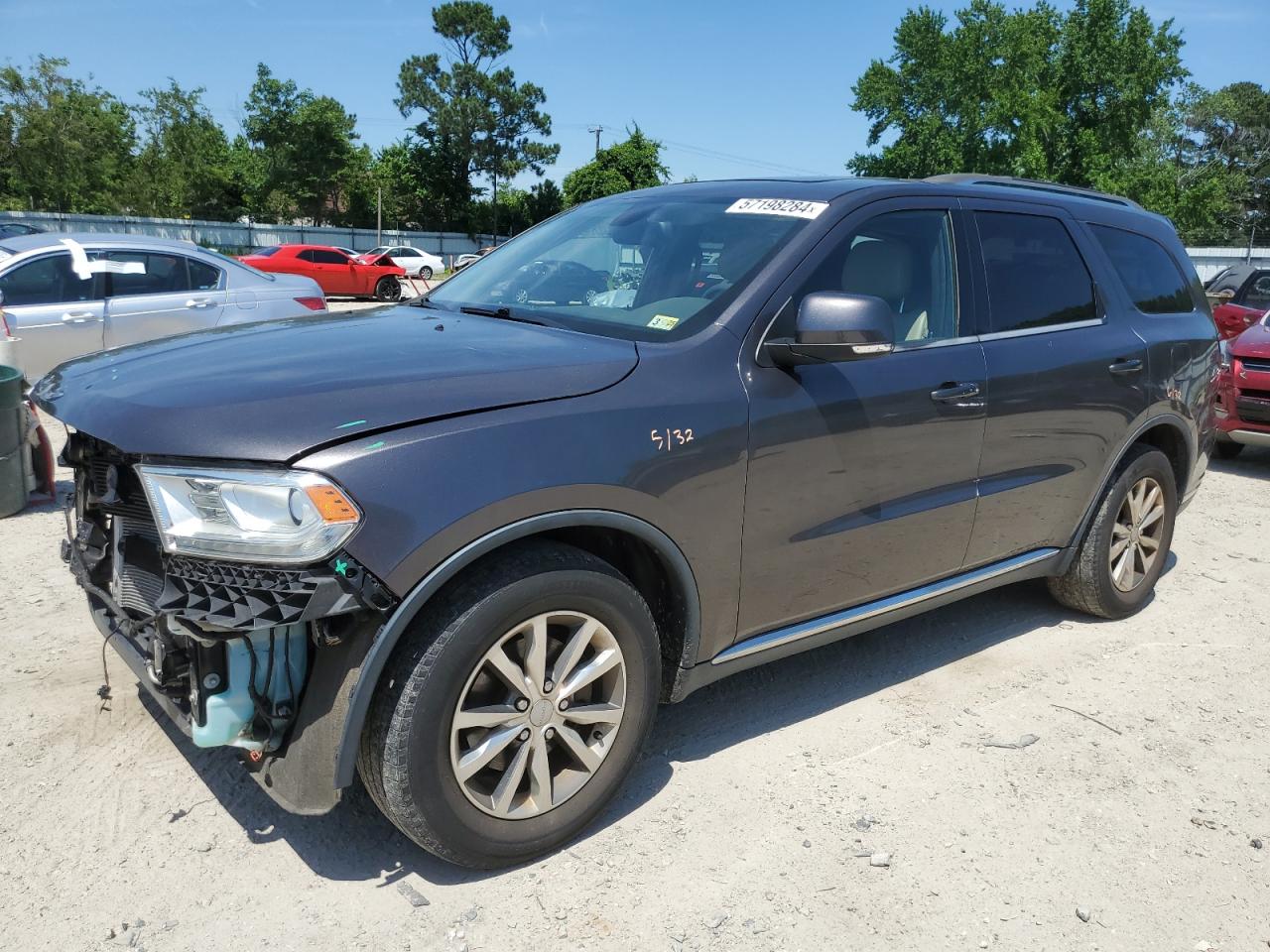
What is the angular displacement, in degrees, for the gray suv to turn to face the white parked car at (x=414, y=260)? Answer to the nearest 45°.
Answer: approximately 135° to its right

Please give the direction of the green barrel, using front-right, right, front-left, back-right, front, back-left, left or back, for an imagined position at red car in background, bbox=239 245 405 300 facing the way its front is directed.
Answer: right

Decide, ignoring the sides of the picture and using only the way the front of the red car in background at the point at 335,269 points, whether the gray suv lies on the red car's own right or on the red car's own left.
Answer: on the red car's own right

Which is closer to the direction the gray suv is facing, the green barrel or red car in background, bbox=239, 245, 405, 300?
the green barrel

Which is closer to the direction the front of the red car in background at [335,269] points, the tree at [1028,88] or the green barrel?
the tree

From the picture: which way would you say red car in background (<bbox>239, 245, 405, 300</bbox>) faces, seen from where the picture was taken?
facing to the right of the viewer

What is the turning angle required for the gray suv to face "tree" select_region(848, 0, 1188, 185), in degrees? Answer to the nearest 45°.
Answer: approximately 135° to its right

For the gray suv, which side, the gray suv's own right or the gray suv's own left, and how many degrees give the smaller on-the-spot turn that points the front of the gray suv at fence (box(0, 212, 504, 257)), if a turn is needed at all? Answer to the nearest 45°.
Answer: approximately 90° to the gray suv's own right

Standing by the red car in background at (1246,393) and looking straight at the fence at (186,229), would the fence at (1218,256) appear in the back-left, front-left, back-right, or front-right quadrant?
front-right

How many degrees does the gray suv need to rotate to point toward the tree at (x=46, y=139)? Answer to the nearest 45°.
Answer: approximately 90° to its right

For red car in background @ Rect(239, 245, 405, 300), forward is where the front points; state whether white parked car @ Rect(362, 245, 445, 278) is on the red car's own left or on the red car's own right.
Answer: on the red car's own left

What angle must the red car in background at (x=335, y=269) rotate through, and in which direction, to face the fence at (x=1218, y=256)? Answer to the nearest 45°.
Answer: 0° — it already faces it

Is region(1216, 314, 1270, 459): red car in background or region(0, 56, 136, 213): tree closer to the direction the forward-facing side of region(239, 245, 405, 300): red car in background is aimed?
the red car in background

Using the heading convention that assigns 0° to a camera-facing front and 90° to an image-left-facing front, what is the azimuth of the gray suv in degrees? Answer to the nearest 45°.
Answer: approximately 45°

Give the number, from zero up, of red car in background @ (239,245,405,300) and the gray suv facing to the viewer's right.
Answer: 1

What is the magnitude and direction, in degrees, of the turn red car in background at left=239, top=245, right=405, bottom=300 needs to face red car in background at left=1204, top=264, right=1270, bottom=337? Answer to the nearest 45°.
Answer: approximately 45° to its right

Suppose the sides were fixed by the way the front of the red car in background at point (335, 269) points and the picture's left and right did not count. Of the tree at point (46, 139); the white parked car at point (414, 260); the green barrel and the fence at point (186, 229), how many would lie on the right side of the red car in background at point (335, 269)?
1

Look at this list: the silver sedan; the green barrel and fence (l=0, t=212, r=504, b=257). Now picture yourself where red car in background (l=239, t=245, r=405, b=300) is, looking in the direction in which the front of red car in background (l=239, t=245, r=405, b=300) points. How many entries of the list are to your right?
2

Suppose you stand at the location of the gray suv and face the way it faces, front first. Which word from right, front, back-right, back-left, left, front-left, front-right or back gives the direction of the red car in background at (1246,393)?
back

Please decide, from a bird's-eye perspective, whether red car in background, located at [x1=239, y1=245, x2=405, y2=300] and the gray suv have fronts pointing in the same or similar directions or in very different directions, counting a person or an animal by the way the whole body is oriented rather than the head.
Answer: very different directions

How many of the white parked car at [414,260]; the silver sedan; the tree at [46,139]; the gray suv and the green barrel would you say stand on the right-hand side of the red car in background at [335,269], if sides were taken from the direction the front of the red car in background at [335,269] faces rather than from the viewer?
3
